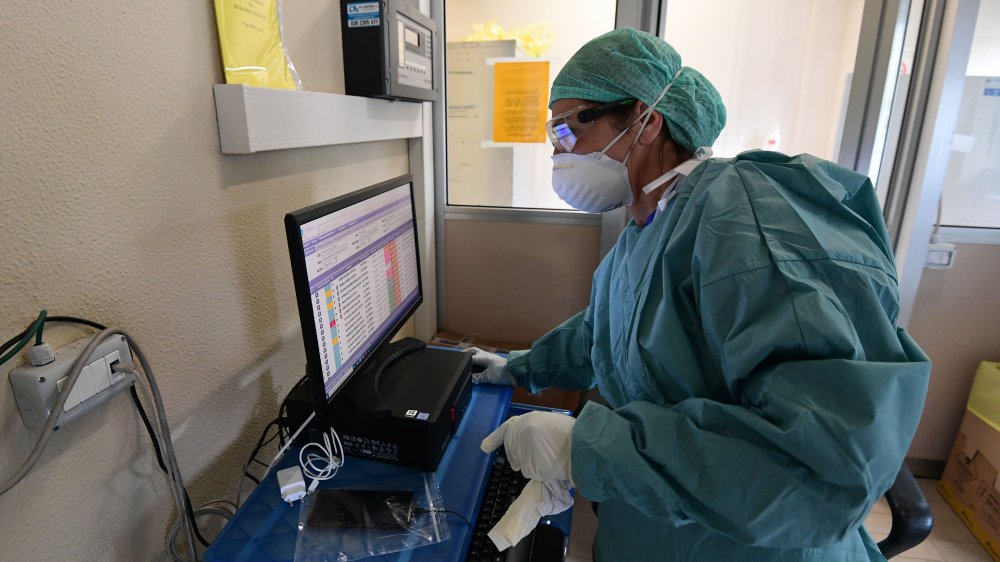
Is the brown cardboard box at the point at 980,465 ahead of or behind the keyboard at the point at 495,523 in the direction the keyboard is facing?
ahead

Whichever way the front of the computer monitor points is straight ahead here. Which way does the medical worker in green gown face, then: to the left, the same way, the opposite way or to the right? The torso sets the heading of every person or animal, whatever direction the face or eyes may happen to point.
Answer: the opposite way

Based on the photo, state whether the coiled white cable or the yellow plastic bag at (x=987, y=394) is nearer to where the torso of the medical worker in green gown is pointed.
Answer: the coiled white cable

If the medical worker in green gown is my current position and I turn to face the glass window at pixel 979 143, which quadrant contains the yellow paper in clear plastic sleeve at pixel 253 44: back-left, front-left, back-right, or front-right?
back-left

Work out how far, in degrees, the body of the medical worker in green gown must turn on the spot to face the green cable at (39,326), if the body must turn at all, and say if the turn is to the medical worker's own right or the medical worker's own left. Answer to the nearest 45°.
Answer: approximately 45° to the medical worker's own left

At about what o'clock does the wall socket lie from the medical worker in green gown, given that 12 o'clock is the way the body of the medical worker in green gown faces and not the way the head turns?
The wall socket is roughly at 11 o'clock from the medical worker in green gown.

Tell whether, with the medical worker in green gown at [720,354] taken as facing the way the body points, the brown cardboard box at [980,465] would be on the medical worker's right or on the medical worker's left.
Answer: on the medical worker's right

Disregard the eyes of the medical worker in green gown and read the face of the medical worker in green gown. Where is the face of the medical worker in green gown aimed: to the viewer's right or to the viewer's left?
to the viewer's left

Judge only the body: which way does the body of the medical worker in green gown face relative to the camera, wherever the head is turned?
to the viewer's left

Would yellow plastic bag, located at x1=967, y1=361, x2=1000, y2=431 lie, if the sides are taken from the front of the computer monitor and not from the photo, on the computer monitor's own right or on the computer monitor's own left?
on the computer monitor's own left
